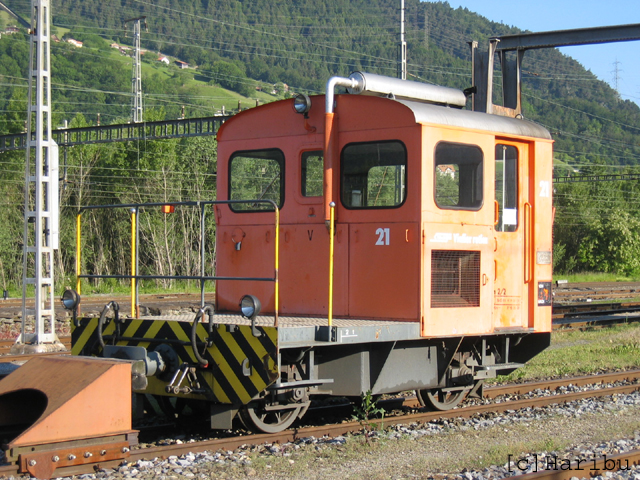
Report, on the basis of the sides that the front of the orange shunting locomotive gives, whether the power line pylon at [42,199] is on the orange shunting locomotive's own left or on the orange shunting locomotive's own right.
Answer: on the orange shunting locomotive's own right

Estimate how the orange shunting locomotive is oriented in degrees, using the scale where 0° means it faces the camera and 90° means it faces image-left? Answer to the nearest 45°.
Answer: approximately 45°
